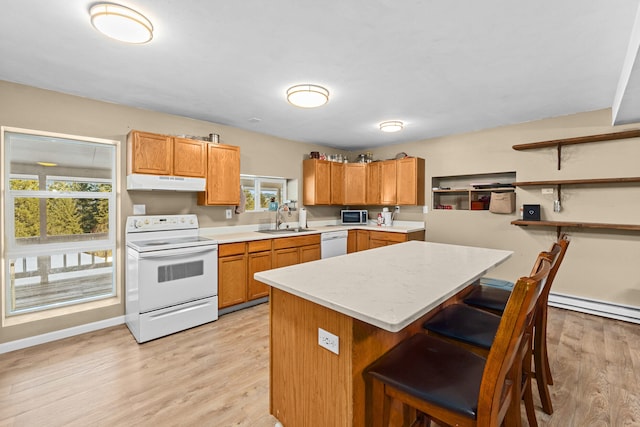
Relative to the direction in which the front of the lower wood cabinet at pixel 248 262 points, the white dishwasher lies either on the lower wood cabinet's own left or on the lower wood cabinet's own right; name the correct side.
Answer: on the lower wood cabinet's own left

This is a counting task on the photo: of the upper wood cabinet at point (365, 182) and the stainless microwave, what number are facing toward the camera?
2

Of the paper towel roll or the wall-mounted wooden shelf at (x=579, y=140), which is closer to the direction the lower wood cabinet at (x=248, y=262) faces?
the wall-mounted wooden shelf

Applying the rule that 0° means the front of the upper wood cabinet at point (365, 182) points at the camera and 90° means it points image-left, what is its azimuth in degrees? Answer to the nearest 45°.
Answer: approximately 0°

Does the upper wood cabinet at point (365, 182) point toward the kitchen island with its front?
yes
